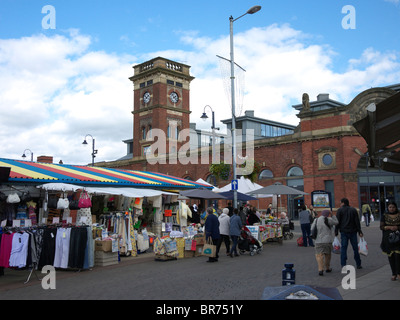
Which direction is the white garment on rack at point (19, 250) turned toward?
toward the camera

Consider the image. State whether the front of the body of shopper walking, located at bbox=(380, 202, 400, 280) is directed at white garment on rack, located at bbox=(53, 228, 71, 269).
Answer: no

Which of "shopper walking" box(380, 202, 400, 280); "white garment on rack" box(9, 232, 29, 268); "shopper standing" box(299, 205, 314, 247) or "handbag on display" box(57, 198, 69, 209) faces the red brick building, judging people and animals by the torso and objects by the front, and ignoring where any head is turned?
"shopper standing" box(299, 205, 314, 247)

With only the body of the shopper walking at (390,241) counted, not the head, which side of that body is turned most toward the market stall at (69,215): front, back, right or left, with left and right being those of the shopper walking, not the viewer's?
right

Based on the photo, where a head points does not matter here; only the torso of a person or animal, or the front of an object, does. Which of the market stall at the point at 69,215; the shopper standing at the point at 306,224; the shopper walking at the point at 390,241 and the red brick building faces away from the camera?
the shopper standing at the point at 306,224

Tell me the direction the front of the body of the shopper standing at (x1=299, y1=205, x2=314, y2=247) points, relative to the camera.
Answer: away from the camera

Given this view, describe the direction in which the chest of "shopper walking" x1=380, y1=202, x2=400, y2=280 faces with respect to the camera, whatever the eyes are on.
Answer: toward the camera

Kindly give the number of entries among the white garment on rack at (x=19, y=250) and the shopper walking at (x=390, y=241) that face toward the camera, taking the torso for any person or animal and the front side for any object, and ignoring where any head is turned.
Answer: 2
